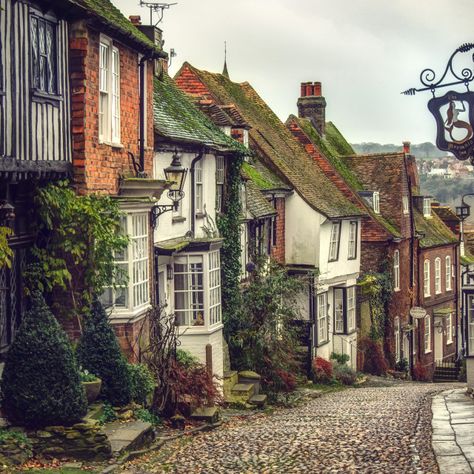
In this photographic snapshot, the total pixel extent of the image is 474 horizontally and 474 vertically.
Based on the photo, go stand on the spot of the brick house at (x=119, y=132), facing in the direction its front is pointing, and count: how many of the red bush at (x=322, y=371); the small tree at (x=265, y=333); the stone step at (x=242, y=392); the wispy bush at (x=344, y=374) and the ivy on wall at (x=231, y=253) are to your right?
0

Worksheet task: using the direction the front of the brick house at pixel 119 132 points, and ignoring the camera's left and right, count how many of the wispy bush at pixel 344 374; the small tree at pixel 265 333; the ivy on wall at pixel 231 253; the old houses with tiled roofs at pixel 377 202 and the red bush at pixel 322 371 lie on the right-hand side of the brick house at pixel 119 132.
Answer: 0

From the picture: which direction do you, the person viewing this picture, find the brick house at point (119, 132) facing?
facing the viewer and to the right of the viewer

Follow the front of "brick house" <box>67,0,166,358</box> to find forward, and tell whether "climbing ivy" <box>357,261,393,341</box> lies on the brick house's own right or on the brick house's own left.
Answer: on the brick house's own left

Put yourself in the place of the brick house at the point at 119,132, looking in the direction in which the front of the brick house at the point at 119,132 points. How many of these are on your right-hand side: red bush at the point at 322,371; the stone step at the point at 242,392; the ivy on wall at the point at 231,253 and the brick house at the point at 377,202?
0

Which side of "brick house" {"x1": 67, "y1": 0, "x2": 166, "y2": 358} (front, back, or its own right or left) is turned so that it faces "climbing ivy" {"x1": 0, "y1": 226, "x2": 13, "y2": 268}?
right

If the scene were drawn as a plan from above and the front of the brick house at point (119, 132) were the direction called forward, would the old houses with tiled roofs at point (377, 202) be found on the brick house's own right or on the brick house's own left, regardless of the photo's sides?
on the brick house's own left

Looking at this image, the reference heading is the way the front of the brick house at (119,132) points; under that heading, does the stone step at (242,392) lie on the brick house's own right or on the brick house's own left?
on the brick house's own left

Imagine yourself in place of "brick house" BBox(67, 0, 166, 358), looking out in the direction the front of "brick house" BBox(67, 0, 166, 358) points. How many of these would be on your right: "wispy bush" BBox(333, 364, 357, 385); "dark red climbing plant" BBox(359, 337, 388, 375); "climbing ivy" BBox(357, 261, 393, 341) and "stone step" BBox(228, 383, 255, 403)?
0

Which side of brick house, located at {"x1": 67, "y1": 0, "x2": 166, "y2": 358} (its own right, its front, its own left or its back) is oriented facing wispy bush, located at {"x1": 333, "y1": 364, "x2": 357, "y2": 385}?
left

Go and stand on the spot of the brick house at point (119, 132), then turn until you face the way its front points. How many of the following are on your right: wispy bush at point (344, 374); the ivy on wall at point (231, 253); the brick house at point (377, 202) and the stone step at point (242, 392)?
0

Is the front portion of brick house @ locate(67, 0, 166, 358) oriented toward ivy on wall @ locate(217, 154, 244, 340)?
no

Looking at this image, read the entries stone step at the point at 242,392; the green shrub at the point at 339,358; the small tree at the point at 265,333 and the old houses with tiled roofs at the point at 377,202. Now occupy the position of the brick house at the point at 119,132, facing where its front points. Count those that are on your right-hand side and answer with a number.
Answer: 0

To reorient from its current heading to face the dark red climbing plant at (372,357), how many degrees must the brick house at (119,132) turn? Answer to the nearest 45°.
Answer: approximately 90° to its left

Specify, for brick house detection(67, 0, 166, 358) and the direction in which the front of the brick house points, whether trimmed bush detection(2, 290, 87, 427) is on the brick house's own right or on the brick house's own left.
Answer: on the brick house's own right

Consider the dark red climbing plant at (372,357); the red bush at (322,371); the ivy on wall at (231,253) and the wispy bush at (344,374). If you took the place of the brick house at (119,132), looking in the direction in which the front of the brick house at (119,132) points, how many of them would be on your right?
0
